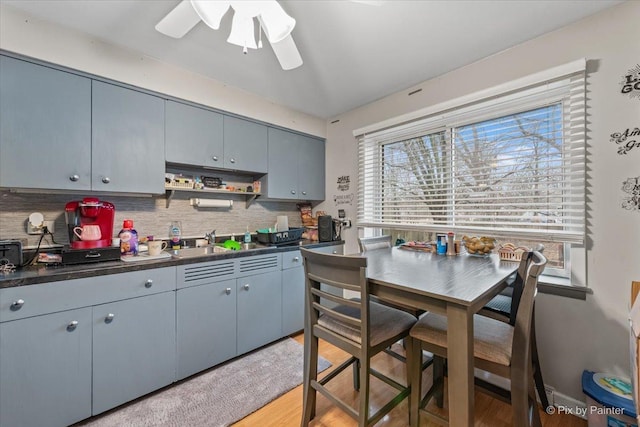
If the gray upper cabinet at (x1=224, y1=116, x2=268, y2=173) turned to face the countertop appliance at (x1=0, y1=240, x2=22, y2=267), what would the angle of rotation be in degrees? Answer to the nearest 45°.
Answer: approximately 90° to its right

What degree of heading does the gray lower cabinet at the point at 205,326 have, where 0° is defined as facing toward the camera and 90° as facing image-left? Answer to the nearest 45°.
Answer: approximately 315°

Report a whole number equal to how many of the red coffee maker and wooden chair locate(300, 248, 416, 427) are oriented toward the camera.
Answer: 1

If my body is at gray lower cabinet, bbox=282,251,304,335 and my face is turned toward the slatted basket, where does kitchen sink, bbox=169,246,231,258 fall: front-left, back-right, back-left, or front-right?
back-right

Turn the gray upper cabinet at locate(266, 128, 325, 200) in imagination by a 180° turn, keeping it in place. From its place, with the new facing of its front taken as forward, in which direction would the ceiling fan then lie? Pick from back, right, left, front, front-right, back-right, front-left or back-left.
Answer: back-left

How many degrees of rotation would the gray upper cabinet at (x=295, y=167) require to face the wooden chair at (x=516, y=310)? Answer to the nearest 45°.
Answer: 0° — it already faces it
